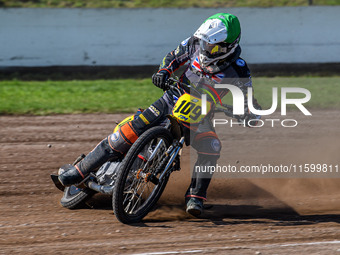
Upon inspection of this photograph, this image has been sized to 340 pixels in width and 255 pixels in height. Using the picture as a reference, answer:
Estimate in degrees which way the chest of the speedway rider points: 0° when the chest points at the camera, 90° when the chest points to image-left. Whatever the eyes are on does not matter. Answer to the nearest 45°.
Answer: approximately 0°

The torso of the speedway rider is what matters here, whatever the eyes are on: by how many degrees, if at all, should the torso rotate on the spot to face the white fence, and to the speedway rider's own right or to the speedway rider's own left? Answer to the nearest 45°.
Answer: approximately 180°
